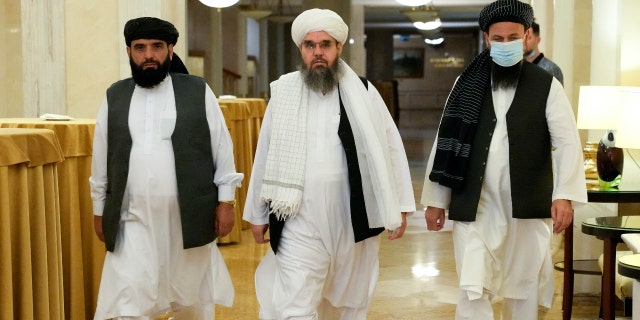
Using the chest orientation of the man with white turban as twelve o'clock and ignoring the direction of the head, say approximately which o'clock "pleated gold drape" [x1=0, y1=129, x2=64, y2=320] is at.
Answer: The pleated gold drape is roughly at 3 o'clock from the man with white turban.

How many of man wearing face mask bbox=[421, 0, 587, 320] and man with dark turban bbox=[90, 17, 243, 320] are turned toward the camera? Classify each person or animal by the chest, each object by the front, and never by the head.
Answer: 2

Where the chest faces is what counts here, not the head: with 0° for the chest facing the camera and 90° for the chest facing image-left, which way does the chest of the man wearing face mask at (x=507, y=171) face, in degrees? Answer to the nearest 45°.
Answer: approximately 0°

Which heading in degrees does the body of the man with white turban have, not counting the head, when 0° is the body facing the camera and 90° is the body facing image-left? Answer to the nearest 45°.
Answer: approximately 0°

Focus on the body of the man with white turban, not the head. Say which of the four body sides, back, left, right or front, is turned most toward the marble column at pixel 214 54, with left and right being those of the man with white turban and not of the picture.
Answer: back

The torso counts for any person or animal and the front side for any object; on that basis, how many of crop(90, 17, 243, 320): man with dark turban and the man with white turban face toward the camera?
2
